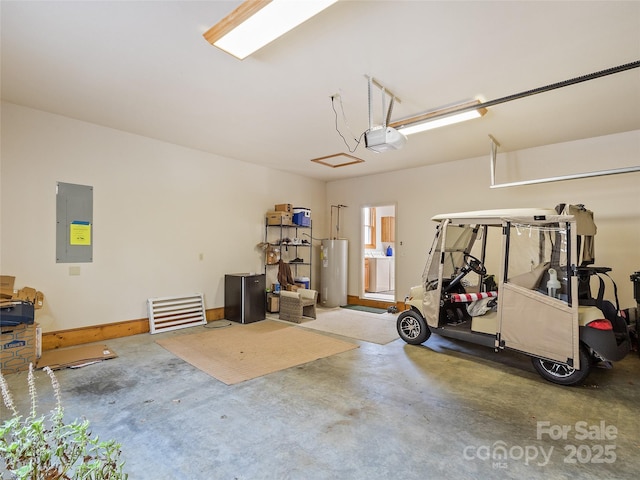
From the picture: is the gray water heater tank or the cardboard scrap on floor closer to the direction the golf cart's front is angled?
the gray water heater tank

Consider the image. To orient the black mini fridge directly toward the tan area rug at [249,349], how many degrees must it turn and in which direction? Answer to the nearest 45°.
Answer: approximately 45° to its right

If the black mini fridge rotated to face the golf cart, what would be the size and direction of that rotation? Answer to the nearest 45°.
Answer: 0° — it already faces it

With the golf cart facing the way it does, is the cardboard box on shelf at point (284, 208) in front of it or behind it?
in front

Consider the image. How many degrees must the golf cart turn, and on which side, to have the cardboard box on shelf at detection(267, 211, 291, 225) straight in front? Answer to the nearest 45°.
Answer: approximately 45° to its left

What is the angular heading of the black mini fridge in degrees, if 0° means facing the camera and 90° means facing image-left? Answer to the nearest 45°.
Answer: approximately 315°

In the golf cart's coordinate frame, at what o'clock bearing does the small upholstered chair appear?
The small upholstered chair is roughly at 11 o'clock from the golf cart.

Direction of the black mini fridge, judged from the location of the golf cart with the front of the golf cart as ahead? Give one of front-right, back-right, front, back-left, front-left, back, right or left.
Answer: front-left

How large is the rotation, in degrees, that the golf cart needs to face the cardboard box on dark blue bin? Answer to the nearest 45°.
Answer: approximately 90° to its left

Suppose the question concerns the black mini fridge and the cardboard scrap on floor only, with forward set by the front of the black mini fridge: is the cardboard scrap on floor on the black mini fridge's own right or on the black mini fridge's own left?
on the black mini fridge's own right

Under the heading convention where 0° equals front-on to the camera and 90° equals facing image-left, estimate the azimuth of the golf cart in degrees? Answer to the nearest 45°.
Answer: approximately 135°

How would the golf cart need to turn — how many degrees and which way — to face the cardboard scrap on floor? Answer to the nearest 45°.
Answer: approximately 90° to its left

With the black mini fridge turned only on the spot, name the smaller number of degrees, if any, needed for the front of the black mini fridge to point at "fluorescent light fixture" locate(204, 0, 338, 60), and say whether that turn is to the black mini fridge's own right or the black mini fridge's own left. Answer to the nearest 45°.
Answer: approximately 45° to the black mini fridge's own right
